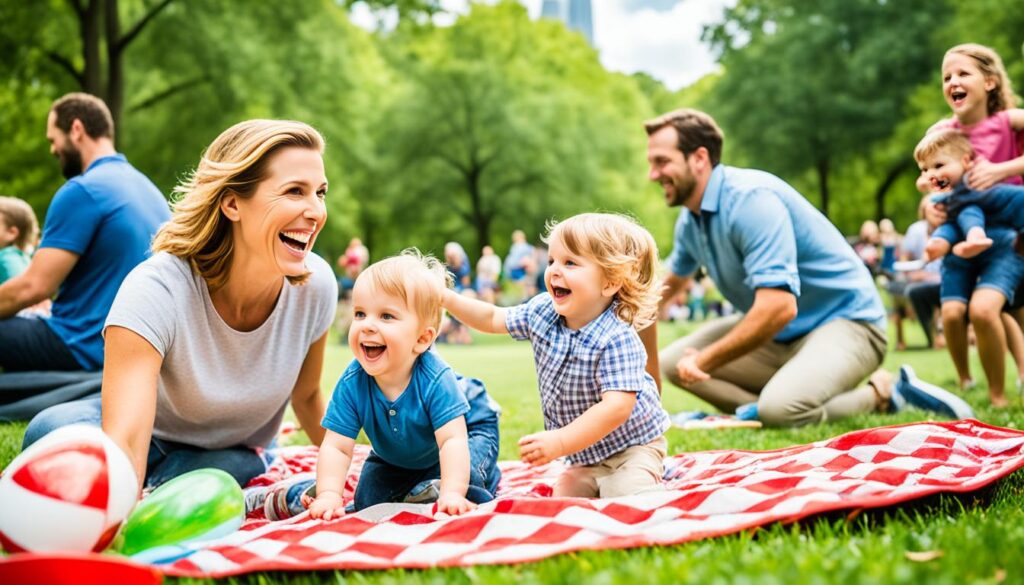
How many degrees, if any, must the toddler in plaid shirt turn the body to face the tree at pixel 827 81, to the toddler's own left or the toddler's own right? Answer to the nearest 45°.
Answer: approximately 135° to the toddler's own right

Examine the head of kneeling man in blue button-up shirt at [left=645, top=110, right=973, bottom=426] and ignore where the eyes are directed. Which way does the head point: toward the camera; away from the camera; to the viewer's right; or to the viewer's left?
to the viewer's left

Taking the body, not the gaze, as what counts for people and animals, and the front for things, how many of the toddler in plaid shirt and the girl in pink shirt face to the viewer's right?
0

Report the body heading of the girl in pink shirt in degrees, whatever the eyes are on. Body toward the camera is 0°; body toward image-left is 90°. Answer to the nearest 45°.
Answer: approximately 45°

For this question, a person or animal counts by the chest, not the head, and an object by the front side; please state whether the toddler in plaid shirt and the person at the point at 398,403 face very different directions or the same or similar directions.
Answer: same or similar directions

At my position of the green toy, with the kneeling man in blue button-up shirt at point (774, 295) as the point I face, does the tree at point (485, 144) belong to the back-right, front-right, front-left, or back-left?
front-left

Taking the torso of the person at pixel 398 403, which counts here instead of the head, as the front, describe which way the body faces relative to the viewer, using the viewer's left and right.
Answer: facing the viewer and to the left of the viewer

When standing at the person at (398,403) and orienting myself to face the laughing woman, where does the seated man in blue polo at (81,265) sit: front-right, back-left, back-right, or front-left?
front-right

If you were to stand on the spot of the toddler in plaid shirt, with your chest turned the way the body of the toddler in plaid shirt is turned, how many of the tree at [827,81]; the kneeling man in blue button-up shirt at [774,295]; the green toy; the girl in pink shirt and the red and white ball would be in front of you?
2

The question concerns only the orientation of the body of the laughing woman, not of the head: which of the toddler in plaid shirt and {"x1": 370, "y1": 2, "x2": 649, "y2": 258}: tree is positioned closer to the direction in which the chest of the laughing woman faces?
the toddler in plaid shirt

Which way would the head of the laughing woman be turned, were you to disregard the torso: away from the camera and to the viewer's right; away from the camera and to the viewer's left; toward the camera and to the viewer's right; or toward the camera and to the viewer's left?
toward the camera and to the viewer's right

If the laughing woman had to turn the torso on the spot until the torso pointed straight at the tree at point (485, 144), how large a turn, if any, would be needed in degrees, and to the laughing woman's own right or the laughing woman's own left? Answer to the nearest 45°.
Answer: approximately 135° to the laughing woman's own left

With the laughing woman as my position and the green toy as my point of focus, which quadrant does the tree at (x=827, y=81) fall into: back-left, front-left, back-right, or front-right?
back-left

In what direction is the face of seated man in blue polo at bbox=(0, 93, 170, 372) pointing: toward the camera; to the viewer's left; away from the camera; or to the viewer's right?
to the viewer's left

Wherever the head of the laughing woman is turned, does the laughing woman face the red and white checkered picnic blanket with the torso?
yes

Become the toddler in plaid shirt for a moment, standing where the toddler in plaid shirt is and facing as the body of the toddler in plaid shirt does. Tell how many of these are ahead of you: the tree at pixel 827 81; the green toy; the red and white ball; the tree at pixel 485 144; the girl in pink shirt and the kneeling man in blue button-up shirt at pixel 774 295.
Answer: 2

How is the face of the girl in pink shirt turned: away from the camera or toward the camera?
toward the camera
